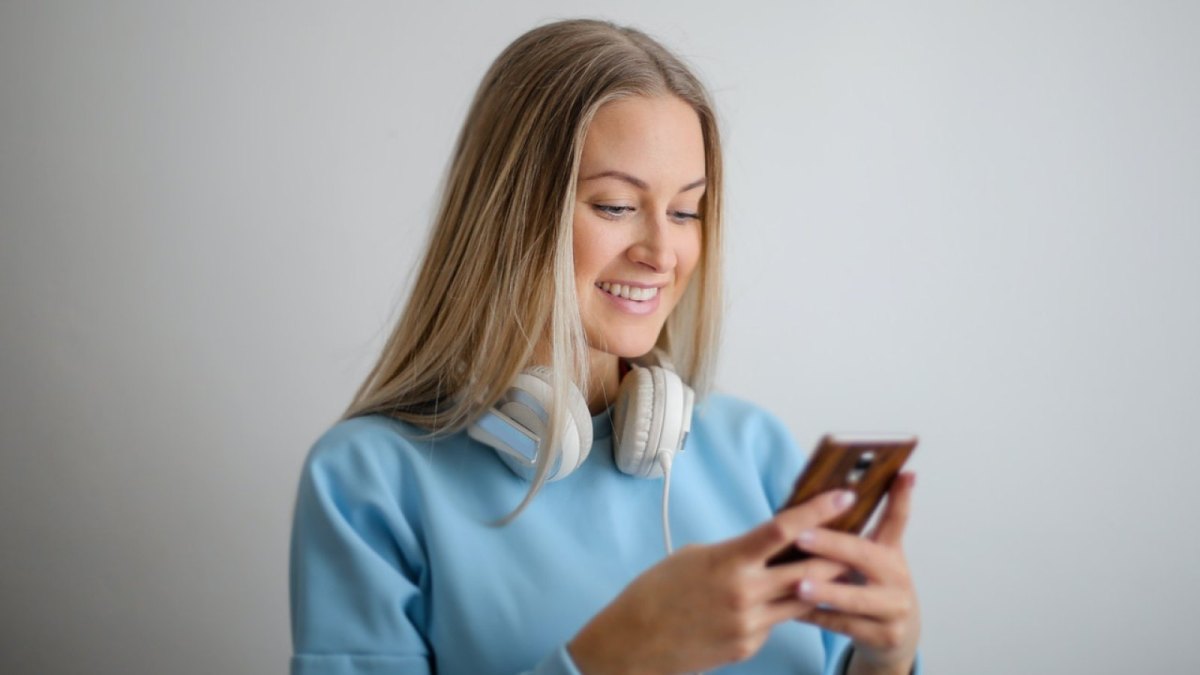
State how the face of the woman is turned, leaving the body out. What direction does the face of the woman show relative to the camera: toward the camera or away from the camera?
toward the camera

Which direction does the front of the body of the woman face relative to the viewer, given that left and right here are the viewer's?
facing the viewer and to the right of the viewer
